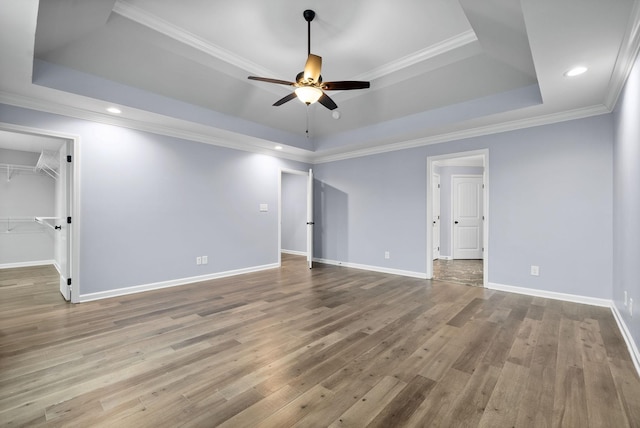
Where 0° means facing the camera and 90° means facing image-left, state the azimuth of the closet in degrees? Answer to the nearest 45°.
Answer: approximately 0°

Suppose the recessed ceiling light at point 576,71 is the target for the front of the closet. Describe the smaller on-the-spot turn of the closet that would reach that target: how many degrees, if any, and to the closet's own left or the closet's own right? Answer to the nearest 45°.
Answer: approximately 45° to the closet's own left

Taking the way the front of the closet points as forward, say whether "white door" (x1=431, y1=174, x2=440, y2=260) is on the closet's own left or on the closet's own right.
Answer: on the closet's own left

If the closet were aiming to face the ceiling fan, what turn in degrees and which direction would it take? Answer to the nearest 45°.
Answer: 0° — it already faces it

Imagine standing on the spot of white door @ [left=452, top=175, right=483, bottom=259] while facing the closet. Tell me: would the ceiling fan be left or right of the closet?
left

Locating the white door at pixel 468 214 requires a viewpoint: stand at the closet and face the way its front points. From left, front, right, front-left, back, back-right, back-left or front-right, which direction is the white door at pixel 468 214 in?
front-left
